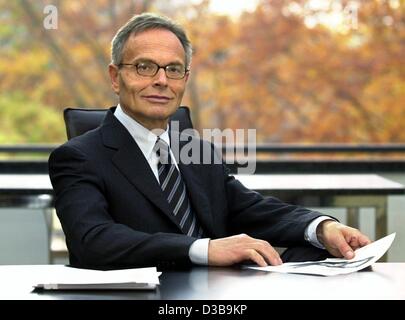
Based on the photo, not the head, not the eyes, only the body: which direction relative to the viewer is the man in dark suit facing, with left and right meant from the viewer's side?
facing the viewer and to the right of the viewer

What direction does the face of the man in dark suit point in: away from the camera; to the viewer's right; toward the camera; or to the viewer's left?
toward the camera
